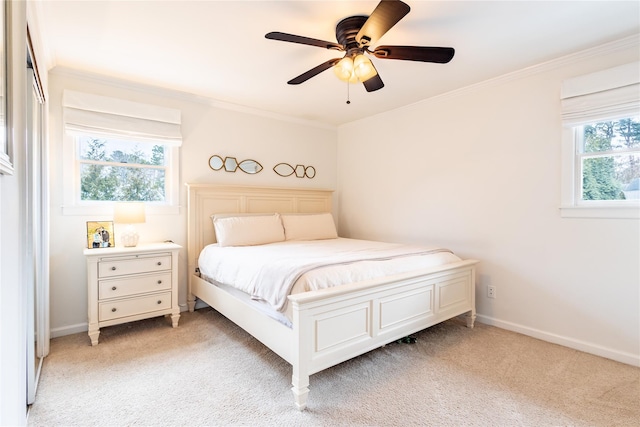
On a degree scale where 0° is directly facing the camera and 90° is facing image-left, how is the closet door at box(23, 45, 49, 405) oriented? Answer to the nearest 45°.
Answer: approximately 270°

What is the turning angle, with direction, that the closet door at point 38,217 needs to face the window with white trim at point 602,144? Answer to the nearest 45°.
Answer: approximately 45° to its right

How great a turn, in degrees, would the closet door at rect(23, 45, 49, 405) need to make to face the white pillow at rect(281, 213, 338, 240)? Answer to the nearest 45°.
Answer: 0° — it already faces it

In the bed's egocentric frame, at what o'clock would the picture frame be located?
The picture frame is roughly at 5 o'clock from the bed.

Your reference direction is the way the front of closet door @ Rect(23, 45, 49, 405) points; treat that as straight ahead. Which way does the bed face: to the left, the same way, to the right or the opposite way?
to the right

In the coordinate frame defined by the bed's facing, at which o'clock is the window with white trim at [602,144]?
The window with white trim is roughly at 10 o'clock from the bed.

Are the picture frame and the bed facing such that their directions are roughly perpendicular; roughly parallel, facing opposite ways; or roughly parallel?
roughly parallel

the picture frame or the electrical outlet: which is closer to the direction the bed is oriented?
the electrical outlet

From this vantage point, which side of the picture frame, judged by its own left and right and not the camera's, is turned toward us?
front

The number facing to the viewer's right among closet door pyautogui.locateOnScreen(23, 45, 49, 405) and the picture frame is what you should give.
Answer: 1

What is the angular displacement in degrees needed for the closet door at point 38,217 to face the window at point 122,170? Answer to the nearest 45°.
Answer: approximately 45° to its left

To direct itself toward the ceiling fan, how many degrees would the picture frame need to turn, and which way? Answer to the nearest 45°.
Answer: approximately 45° to its left

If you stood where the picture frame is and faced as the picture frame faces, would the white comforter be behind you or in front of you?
in front

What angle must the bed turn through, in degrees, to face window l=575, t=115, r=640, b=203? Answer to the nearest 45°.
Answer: approximately 45° to its left

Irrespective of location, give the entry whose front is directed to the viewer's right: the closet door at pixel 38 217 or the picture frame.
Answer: the closet door

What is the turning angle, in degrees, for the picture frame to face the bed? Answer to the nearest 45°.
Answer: approximately 45° to its left
